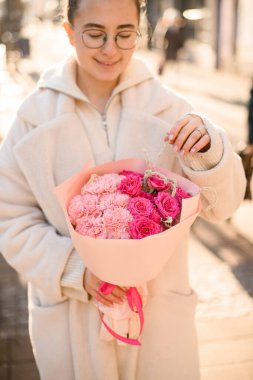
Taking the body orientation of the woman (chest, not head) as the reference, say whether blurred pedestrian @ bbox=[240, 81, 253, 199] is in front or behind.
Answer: behind

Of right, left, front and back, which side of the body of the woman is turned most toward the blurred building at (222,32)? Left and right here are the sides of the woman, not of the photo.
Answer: back

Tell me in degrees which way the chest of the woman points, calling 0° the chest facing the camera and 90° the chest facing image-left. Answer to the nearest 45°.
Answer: approximately 0°

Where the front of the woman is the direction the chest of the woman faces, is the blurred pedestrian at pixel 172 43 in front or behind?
behind
